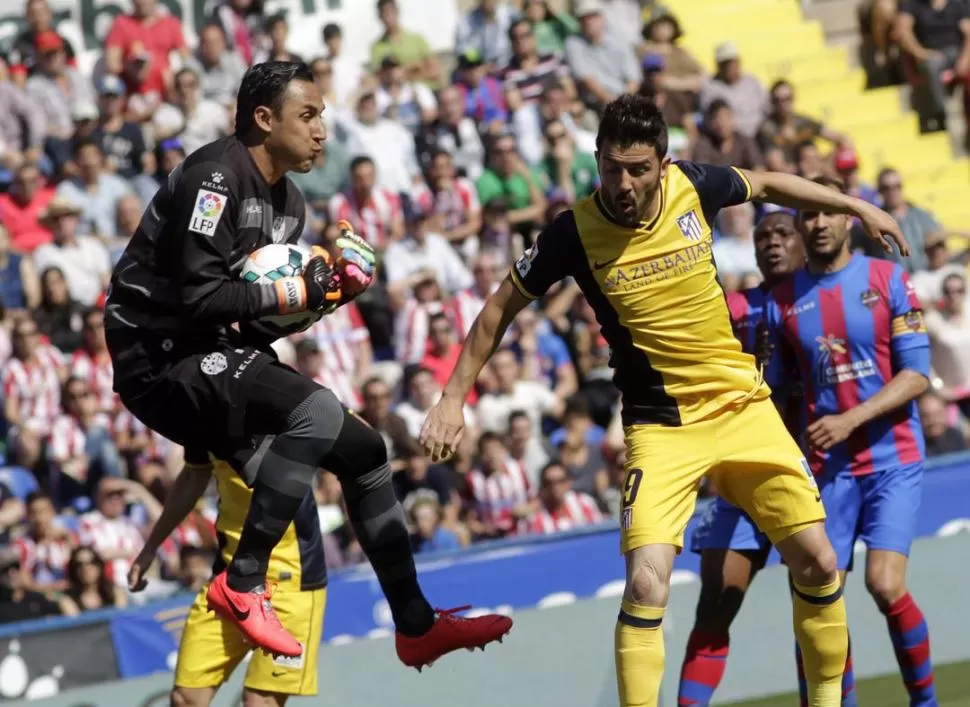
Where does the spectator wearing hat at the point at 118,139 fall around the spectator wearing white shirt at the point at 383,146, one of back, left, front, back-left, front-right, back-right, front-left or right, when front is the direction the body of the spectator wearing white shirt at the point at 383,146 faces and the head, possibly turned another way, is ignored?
front-right

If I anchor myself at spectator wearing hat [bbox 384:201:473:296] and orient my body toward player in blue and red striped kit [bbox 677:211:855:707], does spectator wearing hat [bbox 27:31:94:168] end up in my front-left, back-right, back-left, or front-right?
back-right

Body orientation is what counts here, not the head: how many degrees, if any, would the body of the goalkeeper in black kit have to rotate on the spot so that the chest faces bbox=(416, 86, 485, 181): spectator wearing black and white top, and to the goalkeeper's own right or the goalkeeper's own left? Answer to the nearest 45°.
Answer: approximately 90° to the goalkeeper's own left

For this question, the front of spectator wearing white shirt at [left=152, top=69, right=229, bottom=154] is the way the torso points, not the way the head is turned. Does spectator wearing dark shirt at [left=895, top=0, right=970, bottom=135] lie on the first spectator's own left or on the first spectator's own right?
on the first spectator's own left

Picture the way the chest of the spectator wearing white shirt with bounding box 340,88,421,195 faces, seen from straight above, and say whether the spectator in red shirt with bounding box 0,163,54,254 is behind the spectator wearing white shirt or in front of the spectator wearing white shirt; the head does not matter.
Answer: in front

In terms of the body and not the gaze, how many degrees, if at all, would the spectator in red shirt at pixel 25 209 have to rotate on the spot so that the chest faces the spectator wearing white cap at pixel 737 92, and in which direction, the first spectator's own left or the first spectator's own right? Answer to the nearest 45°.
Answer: approximately 90° to the first spectator's own left

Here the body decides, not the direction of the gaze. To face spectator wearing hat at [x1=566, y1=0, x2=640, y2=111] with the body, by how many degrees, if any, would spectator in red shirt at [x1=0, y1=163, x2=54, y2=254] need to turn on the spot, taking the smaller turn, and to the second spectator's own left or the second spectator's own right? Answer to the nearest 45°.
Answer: approximately 90° to the second spectator's own left

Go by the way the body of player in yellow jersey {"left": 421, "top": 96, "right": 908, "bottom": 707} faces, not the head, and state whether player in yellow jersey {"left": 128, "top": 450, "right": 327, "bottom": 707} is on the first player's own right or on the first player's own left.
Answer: on the first player's own right

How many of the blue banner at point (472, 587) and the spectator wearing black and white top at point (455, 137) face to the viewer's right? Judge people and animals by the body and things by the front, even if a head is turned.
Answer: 0

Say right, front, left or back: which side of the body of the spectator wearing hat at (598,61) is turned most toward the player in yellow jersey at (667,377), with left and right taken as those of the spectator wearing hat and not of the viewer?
front

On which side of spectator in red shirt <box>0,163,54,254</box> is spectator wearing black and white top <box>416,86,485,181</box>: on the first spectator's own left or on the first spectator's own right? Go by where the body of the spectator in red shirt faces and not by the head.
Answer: on the first spectator's own left

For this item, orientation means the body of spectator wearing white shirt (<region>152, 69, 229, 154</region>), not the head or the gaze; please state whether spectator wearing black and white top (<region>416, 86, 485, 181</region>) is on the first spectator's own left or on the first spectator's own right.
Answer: on the first spectator's own left
